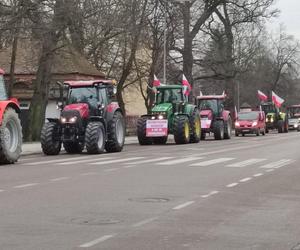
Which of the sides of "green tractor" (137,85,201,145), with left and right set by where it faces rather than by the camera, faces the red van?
back

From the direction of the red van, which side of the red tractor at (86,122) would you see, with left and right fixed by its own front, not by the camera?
back

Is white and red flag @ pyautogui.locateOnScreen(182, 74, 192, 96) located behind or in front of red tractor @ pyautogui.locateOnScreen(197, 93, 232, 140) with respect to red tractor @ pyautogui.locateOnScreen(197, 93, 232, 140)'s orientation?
in front

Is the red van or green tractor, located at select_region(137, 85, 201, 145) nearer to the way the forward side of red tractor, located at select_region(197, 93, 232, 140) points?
the green tractor

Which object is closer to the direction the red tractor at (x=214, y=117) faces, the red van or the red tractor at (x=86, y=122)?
the red tractor

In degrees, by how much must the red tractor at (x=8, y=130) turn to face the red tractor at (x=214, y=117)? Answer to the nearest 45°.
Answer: approximately 180°

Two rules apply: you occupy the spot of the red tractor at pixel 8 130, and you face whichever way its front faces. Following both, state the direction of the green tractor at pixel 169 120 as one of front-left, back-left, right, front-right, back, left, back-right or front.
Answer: back

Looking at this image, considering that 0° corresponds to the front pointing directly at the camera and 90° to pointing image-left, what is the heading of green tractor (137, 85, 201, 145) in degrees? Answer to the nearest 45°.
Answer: approximately 45°

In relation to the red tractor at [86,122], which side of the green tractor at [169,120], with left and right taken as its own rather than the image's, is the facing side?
front

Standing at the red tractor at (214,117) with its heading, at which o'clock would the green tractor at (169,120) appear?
The green tractor is roughly at 11 o'clock from the red tractor.

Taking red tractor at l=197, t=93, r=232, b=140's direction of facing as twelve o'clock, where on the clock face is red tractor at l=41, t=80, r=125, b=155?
red tractor at l=41, t=80, r=125, b=155 is roughly at 11 o'clock from red tractor at l=197, t=93, r=232, b=140.
